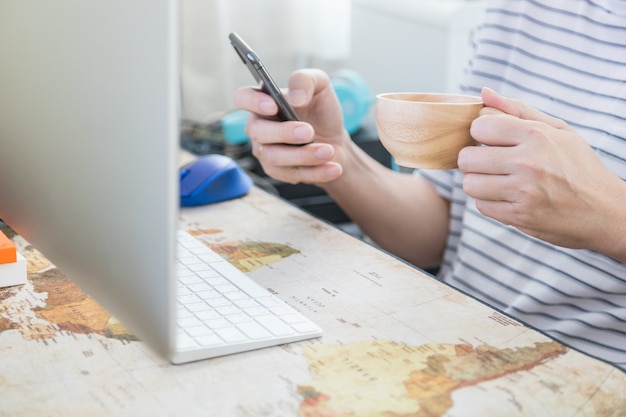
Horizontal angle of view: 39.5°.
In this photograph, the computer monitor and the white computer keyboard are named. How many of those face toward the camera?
0

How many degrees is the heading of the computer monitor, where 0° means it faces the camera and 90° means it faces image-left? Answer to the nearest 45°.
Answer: approximately 225°

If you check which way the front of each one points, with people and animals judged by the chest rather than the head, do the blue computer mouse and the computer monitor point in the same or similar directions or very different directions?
very different directions

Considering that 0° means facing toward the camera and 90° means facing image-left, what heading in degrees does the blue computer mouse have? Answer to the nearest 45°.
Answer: approximately 45°

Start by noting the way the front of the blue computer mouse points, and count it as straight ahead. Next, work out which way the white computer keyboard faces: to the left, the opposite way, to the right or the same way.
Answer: the opposite way

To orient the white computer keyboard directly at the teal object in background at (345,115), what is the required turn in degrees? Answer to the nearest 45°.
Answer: approximately 45° to its left

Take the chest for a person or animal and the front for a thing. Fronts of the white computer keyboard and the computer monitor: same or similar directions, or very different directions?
same or similar directions

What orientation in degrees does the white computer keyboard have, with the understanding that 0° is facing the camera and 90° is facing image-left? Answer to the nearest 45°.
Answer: approximately 225°
